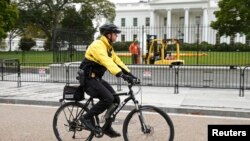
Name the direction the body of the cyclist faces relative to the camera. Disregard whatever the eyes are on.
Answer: to the viewer's right

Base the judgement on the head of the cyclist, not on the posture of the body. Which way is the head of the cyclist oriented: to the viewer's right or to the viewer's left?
to the viewer's right

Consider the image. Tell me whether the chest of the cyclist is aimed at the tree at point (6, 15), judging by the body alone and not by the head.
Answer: no

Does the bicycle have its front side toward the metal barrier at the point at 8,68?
no

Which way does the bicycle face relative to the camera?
to the viewer's right

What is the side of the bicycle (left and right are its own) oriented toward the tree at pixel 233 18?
left

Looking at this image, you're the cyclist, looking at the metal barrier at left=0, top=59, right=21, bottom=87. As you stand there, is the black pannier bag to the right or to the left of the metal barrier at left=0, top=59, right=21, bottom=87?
left

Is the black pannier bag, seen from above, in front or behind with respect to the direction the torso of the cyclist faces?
behind
